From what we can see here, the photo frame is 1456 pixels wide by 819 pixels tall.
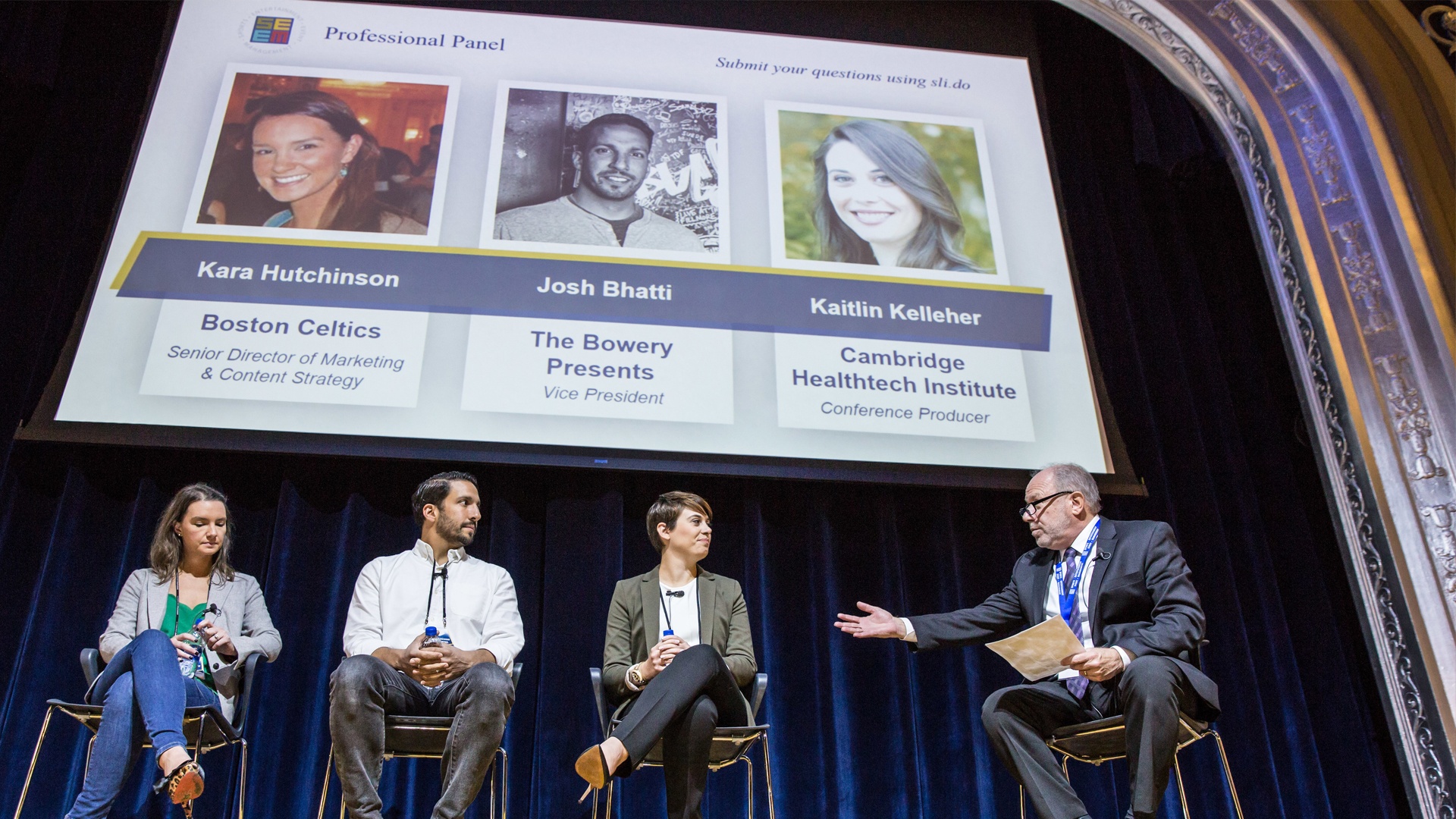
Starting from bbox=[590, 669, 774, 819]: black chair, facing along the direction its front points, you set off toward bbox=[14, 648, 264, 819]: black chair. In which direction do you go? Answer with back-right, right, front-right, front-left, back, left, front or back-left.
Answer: right

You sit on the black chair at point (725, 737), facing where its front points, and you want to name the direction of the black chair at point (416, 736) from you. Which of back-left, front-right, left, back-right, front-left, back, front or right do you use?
right

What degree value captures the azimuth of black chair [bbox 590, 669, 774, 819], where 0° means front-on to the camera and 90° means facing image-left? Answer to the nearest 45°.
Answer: approximately 0°

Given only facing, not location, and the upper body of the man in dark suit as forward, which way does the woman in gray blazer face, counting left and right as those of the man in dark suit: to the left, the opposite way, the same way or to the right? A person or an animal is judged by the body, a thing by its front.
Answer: to the left

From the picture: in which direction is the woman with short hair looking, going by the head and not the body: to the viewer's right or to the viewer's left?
to the viewer's right

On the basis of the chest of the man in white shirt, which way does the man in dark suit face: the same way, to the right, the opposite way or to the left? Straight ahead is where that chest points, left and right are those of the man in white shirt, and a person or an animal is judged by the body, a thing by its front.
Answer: to the right

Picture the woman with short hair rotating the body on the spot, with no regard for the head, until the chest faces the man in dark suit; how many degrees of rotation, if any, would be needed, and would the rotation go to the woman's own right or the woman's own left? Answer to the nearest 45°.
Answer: approximately 90° to the woman's own left

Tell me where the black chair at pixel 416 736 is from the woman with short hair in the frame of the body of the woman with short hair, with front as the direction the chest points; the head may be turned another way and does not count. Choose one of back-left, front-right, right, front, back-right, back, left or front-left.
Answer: right

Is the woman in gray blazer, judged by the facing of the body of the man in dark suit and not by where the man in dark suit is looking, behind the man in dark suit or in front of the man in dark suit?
in front

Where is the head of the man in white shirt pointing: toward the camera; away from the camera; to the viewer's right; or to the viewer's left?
to the viewer's right

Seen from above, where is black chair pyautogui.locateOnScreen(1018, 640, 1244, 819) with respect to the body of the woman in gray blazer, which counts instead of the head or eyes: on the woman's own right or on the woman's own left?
on the woman's own left

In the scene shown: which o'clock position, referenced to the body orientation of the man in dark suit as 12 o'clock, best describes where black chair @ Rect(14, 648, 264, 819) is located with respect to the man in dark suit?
The black chair is roughly at 1 o'clock from the man in dark suit.

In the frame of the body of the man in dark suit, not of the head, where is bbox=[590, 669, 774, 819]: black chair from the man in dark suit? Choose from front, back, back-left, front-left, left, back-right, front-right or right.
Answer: front-right
